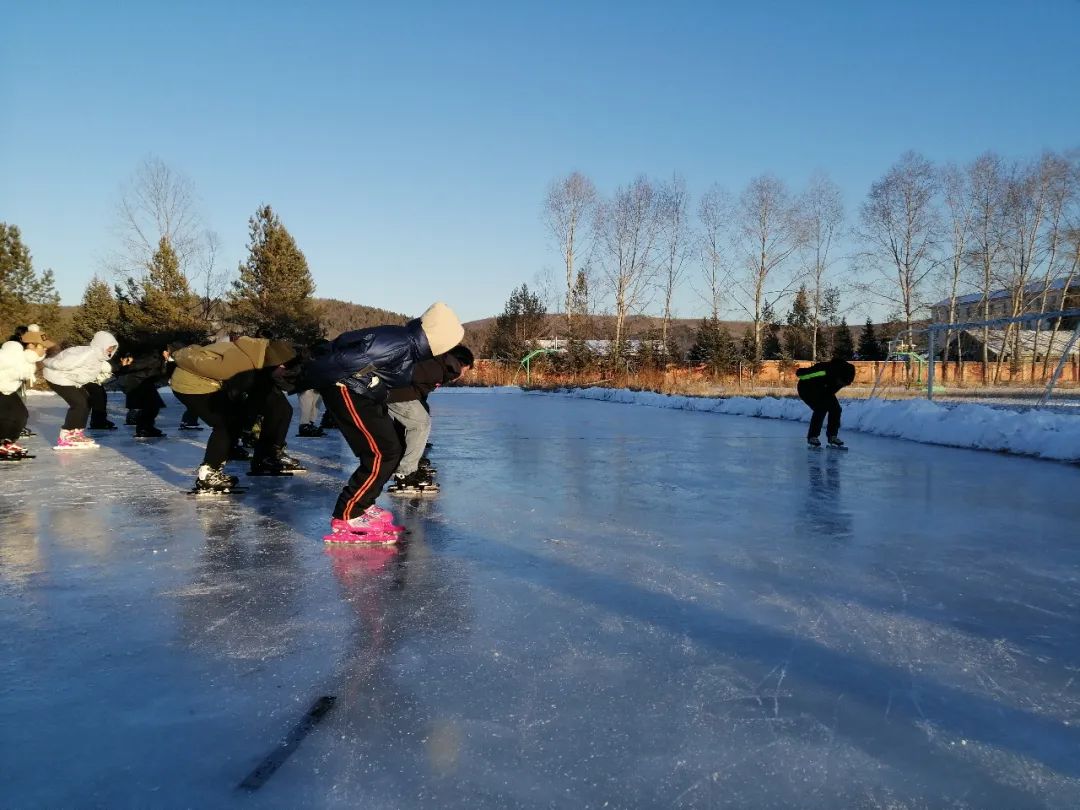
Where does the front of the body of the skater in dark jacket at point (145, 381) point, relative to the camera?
to the viewer's right

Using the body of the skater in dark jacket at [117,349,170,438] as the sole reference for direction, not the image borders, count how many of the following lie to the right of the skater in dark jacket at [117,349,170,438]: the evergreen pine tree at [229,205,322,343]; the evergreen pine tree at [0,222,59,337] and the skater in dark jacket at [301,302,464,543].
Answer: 1

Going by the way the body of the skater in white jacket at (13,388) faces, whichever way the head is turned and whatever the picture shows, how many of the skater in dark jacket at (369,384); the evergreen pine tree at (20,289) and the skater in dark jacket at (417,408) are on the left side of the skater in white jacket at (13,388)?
1

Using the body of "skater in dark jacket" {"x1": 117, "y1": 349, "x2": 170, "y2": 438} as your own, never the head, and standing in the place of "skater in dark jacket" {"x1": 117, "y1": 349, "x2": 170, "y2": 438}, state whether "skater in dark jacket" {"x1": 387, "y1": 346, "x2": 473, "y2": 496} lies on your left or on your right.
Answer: on your right

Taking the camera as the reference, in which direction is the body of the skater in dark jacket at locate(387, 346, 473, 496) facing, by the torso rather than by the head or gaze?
to the viewer's right

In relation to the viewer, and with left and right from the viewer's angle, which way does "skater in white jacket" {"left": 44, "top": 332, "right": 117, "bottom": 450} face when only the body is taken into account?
facing to the right of the viewer

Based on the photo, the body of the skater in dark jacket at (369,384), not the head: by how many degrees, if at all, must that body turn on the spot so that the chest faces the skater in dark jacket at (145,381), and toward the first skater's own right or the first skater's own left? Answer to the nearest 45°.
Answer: approximately 135° to the first skater's own left
